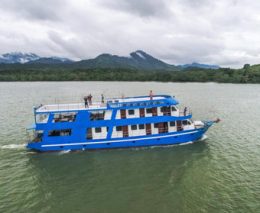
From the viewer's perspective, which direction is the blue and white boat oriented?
to the viewer's right
